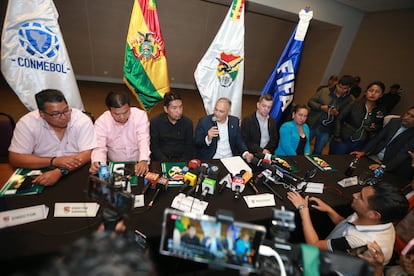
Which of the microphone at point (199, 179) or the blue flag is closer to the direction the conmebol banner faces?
the microphone

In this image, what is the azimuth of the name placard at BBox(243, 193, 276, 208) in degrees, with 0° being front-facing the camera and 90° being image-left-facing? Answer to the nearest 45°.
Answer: approximately 0°

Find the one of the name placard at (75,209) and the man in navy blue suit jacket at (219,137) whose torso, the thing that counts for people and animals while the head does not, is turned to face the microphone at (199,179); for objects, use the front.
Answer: the man in navy blue suit jacket

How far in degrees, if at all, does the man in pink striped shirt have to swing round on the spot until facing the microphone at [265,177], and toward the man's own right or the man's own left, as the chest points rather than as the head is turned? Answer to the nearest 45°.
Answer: approximately 45° to the man's own left

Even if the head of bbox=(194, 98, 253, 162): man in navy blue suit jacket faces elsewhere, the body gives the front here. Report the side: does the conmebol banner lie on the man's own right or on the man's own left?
on the man's own right
